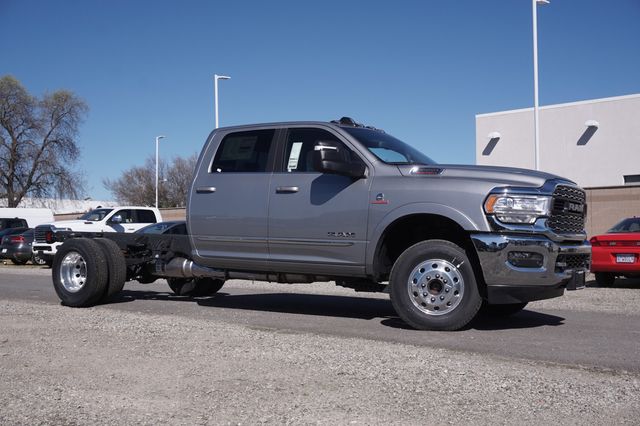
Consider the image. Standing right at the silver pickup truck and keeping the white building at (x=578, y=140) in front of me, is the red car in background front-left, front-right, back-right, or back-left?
front-right

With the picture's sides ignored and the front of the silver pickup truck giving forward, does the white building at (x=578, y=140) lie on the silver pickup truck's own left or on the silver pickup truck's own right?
on the silver pickup truck's own left

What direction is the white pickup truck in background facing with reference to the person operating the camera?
facing the viewer and to the left of the viewer

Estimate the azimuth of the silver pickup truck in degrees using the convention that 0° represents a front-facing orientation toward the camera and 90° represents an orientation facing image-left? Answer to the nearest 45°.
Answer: approximately 315°

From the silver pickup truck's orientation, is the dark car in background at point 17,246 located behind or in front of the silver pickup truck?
behind

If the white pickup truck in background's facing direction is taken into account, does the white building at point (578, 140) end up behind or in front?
behind

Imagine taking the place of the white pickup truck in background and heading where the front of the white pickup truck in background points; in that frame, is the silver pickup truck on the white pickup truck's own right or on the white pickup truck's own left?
on the white pickup truck's own left

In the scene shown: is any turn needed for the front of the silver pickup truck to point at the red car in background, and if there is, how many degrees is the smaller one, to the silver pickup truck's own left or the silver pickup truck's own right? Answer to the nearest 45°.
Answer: approximately 90° to the silver pickup truck's own left

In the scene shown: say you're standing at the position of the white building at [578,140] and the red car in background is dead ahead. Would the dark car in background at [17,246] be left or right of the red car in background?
right

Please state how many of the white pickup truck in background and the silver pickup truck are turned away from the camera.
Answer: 0

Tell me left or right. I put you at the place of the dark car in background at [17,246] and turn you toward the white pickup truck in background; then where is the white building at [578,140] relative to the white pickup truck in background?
left
